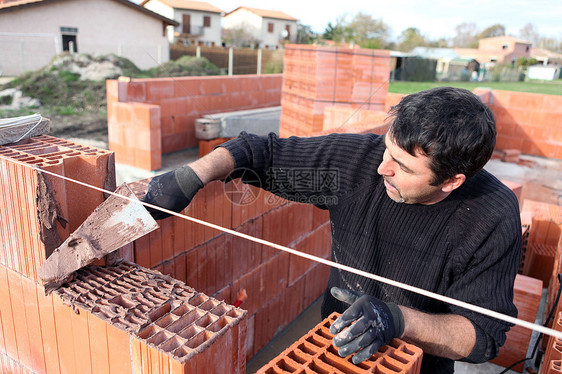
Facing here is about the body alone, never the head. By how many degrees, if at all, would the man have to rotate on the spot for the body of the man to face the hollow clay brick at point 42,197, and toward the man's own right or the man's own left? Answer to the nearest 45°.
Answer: approximately 45° to the man's own right

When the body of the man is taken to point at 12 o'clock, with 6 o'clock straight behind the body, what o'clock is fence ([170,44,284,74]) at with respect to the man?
The fence is roughly at 4 o'clock from the man.

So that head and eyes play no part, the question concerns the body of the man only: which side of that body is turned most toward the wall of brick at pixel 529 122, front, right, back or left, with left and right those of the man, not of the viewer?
back

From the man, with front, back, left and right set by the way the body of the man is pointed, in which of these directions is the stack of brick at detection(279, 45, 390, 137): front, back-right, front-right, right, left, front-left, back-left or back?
back-right

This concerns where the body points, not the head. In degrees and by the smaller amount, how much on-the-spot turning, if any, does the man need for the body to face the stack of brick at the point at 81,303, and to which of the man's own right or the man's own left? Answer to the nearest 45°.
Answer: approximately 45° to the man's own right

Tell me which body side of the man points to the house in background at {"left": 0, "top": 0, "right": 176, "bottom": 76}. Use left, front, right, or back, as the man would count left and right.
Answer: right

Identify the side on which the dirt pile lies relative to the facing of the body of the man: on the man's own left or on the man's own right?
on the man's own right

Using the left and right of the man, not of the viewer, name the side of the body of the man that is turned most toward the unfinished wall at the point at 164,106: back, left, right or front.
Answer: right

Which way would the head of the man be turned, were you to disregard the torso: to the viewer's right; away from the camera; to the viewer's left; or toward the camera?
to the viewer's left

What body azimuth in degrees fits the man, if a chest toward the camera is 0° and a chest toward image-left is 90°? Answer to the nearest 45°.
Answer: approximately 45°

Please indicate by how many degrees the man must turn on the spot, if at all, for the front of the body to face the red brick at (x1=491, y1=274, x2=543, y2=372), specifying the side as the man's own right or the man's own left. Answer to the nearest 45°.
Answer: approximately 180°
